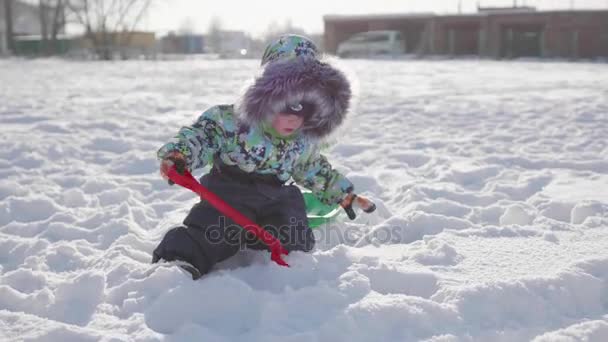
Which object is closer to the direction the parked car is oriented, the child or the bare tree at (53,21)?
the bare tree

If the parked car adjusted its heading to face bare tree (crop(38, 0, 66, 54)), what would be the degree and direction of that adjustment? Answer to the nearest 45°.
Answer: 0° — it already faces it

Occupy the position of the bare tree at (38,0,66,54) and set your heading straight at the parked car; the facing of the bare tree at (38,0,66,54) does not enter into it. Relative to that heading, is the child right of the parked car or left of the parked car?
right

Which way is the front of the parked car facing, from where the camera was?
facing to the left of the viewer

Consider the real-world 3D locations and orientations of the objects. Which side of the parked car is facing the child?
left
